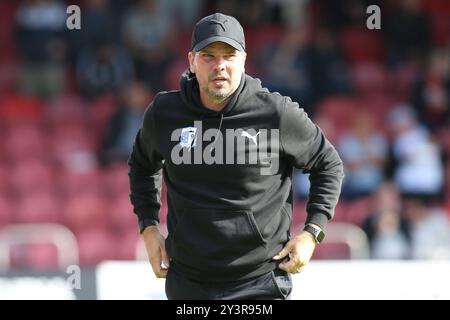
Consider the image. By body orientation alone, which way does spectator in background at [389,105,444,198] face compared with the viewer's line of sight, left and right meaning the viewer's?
facing the viewer and to the left of the viewer

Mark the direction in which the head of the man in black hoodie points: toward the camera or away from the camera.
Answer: toward the camera

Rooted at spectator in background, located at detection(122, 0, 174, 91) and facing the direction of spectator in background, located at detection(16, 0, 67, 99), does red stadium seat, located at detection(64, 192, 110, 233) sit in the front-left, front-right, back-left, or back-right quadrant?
front-left

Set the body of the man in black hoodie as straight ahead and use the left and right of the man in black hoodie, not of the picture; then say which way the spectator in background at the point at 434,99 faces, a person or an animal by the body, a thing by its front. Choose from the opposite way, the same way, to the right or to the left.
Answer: the same way

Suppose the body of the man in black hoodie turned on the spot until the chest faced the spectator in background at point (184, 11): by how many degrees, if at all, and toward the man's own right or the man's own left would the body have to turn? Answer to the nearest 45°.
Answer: approximately 180°

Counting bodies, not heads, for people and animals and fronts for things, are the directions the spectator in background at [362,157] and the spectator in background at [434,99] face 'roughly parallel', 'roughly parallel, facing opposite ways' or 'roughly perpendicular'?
roughly parallel

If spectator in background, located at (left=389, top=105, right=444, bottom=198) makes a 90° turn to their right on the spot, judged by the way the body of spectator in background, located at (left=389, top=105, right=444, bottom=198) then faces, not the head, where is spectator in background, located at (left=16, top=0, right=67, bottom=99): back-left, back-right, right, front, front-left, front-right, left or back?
front-left

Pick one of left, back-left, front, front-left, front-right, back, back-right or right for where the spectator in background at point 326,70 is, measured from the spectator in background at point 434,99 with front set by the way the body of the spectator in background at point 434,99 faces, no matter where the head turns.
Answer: right

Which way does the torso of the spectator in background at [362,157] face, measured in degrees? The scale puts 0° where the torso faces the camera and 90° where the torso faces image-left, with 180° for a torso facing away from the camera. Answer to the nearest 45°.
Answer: approximately 0°

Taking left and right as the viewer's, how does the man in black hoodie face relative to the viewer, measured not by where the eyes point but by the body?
facing the viewer

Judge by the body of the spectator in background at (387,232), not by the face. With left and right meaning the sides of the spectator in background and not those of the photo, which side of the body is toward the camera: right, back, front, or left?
front

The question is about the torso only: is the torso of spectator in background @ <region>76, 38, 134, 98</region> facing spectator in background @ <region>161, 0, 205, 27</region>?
no

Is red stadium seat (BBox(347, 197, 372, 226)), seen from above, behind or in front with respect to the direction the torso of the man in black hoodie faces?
behind

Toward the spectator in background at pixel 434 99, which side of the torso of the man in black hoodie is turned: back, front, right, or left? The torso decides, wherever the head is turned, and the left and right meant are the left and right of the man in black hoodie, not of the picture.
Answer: back

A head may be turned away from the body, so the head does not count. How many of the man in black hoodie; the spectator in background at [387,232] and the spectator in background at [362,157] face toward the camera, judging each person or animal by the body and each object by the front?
3

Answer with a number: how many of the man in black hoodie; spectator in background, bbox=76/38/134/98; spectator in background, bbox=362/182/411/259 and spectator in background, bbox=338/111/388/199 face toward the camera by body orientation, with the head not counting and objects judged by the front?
4

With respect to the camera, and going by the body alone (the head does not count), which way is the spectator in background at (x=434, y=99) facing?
toward the camera

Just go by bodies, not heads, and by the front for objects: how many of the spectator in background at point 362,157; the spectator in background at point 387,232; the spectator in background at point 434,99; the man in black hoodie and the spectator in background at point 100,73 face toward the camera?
5
